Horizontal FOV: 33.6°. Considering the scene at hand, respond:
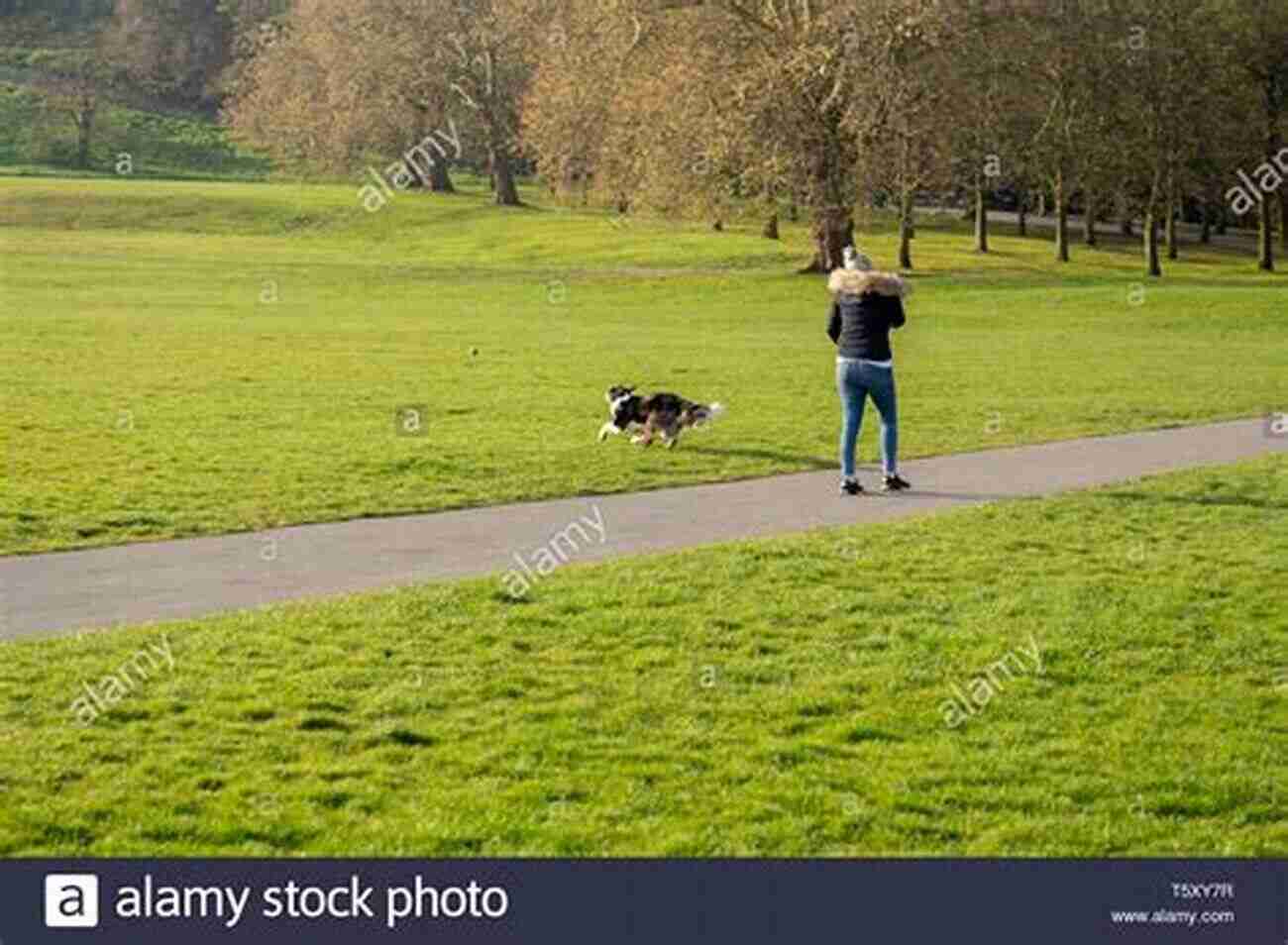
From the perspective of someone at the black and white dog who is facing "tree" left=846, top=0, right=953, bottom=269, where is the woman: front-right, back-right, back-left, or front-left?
back-right

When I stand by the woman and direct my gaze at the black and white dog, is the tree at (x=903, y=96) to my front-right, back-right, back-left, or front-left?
front-right

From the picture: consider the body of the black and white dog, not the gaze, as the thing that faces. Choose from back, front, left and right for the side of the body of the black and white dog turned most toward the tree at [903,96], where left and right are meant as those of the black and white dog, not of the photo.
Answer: right

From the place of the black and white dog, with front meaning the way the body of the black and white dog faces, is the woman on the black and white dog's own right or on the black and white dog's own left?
on the black and white dog's own left

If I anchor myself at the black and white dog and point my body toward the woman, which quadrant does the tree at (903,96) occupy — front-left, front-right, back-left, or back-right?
back-left

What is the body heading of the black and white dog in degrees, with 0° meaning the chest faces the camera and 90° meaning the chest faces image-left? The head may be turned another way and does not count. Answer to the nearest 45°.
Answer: approximately 90°
